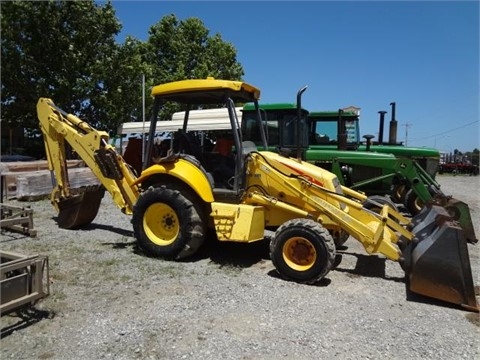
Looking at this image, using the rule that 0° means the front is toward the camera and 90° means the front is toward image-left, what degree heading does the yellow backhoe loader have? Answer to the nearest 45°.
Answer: approximately 315°

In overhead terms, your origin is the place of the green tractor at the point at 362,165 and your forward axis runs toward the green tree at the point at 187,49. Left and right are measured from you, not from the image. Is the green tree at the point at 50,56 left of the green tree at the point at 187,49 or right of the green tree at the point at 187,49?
left

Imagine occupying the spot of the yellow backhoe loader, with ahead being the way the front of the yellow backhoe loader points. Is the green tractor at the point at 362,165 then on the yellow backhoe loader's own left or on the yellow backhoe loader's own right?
on the yellow backhoe loader's own left

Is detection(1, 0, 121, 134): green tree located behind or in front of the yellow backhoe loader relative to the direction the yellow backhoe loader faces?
behind
